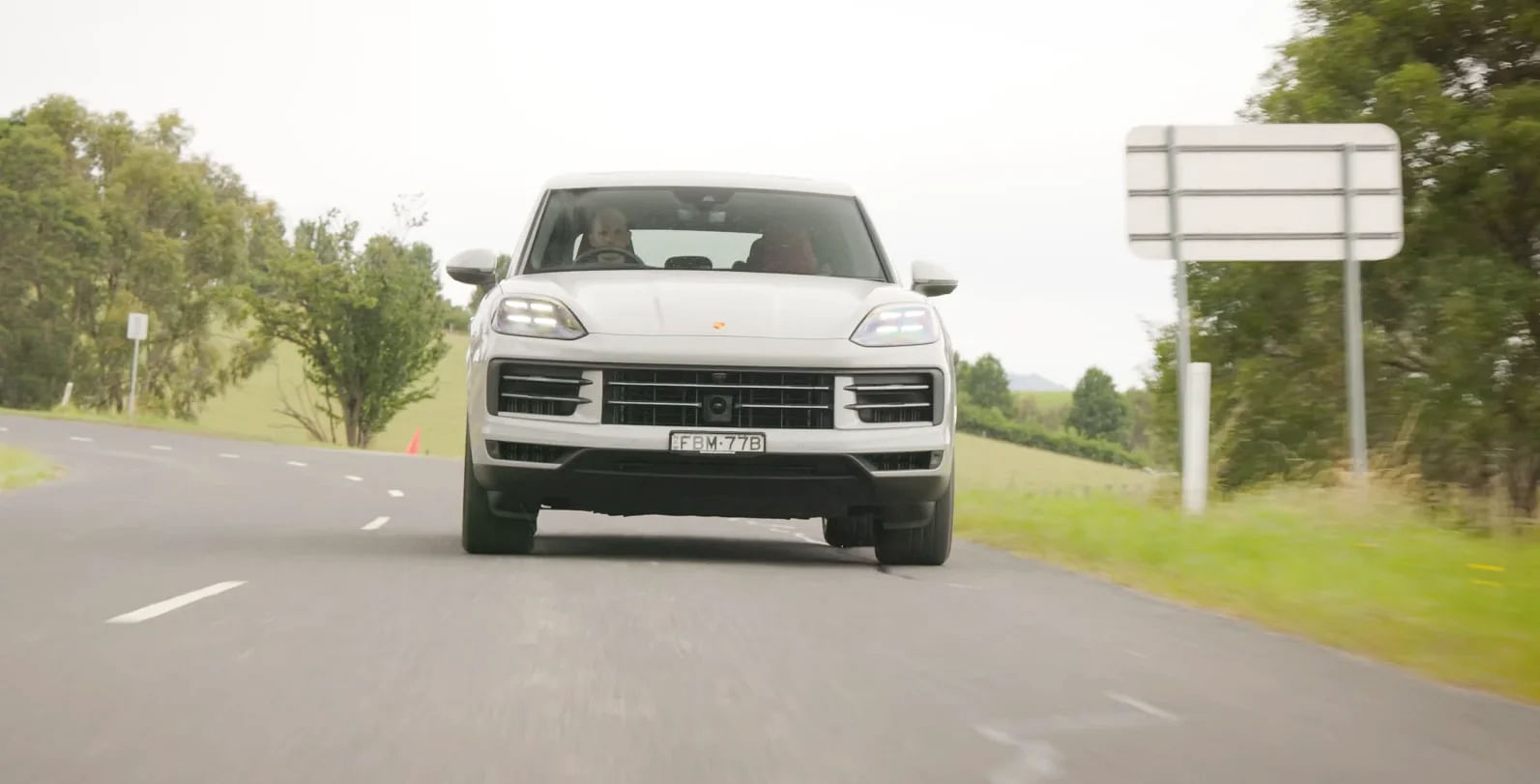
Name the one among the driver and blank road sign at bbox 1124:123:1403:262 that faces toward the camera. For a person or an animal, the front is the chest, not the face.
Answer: the driver

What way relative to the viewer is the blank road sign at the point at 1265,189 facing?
away from the camera

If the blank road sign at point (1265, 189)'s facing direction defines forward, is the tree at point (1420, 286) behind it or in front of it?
in front

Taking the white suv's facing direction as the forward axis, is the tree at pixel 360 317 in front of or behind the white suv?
behind

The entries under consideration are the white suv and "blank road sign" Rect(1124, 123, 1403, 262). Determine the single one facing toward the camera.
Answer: the white suv

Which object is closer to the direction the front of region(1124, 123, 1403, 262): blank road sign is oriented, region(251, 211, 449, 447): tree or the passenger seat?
the tree

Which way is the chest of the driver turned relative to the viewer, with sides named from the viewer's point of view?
facing the viewer

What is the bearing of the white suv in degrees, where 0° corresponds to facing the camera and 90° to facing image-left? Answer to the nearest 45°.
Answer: approximately 0°

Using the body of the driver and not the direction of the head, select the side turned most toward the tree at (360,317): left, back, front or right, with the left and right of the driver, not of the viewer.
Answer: back
